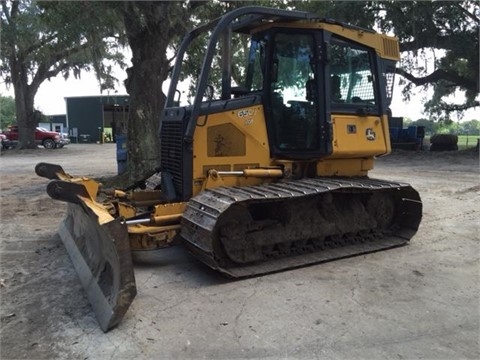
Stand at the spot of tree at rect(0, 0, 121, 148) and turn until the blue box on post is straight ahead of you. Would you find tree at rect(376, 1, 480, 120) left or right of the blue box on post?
left

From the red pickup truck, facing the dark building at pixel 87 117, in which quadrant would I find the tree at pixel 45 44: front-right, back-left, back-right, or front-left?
back-right

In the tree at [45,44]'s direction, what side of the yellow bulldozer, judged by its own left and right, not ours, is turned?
right

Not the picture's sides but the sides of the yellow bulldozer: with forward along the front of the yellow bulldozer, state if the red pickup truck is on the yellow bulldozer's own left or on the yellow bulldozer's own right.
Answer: on the yellow bulldozer's own right

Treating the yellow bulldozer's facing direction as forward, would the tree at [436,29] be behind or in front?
behind

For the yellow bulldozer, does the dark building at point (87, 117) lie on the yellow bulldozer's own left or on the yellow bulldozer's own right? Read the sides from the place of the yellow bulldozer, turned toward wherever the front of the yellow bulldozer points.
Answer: on the yellow bulldozer's own right

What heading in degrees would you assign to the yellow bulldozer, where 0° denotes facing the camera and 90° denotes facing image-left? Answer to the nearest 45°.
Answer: approximately 45°
